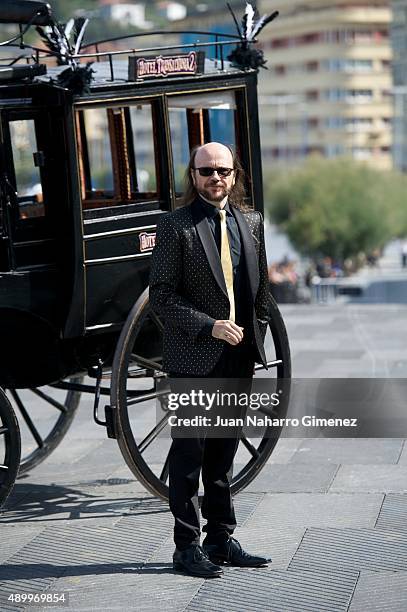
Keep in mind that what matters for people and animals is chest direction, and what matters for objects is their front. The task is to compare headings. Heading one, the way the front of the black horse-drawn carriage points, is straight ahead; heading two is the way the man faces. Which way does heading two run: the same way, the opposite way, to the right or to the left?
to the left

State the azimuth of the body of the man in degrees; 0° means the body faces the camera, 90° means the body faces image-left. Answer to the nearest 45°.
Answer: approximately 315°

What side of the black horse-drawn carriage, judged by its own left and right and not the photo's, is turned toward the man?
left

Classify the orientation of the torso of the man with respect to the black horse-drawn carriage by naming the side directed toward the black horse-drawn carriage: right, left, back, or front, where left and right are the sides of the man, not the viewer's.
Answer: back
